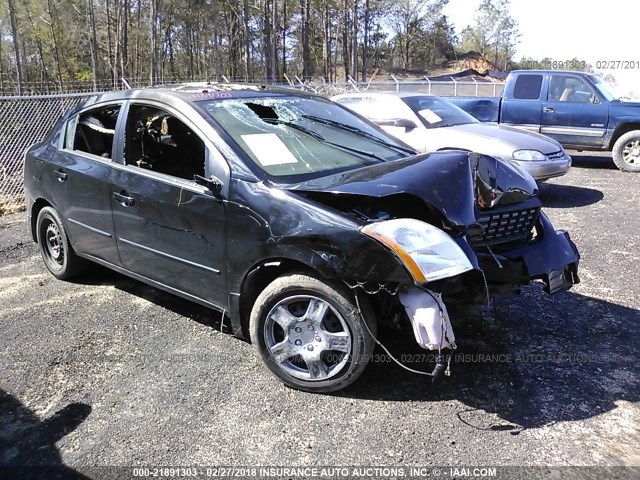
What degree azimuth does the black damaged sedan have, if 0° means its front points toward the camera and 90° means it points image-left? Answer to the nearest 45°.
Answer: approximately 315°

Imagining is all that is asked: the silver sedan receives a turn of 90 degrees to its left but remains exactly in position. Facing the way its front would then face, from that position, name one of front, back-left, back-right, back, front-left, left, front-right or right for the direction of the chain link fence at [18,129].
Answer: back-left

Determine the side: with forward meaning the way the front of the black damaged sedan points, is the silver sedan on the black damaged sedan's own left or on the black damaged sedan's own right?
on the black damaged sedan's own left

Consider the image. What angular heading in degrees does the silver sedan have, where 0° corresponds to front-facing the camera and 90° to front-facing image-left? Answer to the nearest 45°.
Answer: approximately 315°

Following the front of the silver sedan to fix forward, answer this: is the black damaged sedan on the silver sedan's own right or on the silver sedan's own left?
on the silver sedan's own right

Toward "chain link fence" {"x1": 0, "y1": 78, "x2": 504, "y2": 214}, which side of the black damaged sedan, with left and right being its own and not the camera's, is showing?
back
